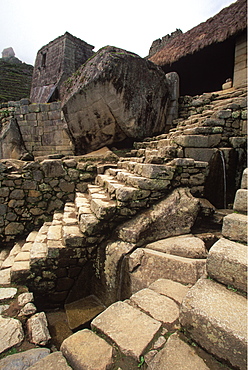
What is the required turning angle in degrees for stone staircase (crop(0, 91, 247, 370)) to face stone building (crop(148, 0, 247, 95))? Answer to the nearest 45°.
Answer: approximately 180°

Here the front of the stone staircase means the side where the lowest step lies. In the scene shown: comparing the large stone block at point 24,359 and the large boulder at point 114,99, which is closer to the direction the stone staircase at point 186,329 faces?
the large stone block

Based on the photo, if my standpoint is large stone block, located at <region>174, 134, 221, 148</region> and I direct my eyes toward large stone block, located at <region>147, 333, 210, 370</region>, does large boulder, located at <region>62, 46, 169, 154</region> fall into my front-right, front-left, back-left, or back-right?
back-right

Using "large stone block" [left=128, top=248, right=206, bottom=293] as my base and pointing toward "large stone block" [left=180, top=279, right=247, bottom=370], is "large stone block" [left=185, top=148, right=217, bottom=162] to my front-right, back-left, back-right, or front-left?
back-left

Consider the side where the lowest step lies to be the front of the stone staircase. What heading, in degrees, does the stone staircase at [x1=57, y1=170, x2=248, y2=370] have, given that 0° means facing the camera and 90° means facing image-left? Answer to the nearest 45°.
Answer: approximately 45°

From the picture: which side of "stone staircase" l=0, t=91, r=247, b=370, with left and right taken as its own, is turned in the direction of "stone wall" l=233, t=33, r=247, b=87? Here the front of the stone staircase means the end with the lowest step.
back

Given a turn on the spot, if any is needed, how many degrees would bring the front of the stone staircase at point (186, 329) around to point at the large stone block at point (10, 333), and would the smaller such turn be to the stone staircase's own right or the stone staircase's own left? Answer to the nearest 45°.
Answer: approximately 45° to the stone staircase's own right

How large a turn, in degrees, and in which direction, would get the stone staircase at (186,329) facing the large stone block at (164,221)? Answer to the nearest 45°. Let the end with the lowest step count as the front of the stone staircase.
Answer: approximately 135° to its right

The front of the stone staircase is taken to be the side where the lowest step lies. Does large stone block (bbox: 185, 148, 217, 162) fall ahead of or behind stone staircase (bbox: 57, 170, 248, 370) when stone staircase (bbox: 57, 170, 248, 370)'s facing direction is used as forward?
behind

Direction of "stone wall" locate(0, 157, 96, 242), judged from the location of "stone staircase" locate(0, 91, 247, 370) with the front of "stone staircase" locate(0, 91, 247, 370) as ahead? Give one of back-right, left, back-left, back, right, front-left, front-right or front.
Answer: right

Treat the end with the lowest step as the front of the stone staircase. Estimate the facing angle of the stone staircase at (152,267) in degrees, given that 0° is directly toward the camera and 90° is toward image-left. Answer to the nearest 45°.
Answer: approximately 45°

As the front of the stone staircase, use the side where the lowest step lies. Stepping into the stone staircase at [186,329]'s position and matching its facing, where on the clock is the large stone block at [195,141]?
The large stone block is roughly at 5 o'clock from the stone staircase.

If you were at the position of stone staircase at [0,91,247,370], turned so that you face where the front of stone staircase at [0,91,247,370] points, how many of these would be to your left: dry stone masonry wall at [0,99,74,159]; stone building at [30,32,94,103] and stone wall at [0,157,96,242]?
0
